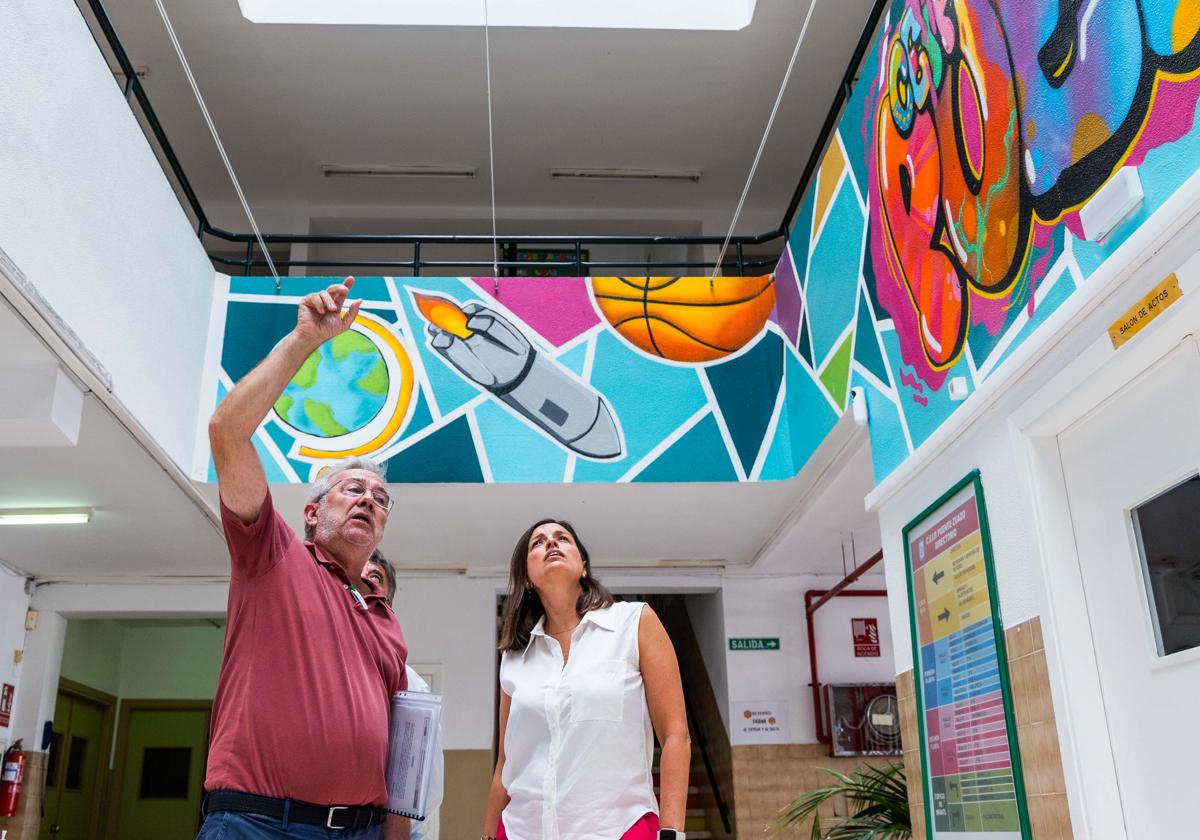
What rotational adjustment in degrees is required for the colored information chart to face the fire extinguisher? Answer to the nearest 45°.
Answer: approximately 45° to its right

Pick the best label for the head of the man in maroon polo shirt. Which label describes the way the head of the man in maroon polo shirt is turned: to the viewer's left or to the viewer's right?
to the viewer's right

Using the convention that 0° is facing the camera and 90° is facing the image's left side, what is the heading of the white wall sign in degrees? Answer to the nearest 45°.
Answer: approximately 0°

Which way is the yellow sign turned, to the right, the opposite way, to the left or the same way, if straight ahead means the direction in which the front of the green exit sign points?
to the right

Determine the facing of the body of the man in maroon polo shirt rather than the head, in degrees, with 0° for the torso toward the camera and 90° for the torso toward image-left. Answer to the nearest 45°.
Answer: approximately 315°

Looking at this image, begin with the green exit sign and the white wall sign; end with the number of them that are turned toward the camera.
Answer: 2

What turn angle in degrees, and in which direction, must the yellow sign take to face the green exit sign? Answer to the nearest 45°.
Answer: approximately 90° to its right

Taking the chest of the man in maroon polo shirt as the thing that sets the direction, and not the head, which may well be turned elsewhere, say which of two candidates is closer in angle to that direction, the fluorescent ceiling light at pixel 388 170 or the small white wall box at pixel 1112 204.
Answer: the small white wall box

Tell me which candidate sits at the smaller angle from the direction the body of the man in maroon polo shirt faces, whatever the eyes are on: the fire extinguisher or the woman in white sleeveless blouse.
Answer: the woman in white sleeveless blouse

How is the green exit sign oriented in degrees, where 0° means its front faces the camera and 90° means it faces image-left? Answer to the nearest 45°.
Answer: approximately 0°
